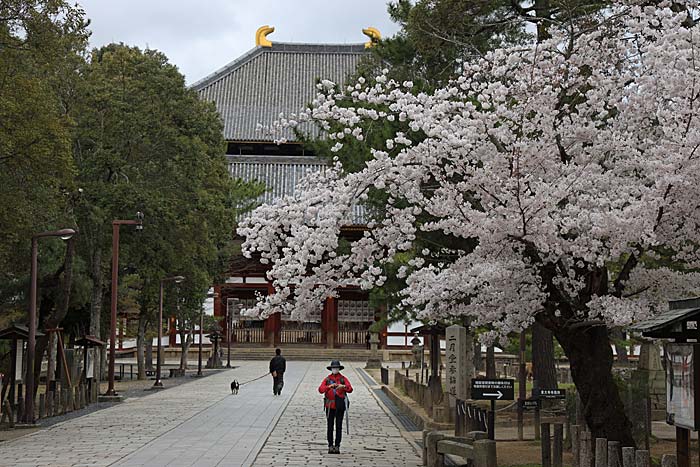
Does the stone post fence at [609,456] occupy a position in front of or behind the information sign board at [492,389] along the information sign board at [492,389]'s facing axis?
in front

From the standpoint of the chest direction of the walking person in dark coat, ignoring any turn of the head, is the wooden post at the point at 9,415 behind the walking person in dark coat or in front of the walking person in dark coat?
behind

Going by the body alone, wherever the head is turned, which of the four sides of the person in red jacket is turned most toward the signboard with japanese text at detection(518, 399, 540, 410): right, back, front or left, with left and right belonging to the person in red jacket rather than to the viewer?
left

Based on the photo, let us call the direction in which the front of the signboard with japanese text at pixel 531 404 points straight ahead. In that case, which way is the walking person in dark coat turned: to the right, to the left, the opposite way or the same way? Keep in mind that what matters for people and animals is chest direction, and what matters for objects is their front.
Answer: the opposite way

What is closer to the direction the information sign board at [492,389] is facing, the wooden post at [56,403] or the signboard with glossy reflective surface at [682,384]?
the signboard with glossy reflective surface

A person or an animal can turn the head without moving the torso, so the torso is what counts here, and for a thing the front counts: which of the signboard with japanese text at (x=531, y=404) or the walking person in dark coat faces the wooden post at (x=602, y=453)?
the signboard with japanese text

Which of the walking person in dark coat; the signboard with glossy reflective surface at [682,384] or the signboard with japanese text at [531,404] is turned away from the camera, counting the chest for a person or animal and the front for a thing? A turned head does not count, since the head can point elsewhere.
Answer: the walking person in dark coat

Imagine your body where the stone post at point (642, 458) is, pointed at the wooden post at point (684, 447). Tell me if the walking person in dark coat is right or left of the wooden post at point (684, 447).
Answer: left

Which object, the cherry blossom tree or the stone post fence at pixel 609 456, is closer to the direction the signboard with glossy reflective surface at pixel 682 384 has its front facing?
the stone post fence

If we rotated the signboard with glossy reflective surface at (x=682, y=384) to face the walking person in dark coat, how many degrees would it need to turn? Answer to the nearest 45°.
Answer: approximately 90° to its right

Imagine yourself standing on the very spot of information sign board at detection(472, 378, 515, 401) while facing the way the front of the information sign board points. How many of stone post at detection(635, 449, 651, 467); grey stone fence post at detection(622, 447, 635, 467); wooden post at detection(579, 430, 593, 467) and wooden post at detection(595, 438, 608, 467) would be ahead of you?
4

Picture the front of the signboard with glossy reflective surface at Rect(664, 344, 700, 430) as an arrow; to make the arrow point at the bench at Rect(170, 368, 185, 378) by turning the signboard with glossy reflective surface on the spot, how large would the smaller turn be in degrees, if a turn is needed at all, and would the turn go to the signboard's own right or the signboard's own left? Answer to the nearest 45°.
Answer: approximately 90° to the signboard's own right

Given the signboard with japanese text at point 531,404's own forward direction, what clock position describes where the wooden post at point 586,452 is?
The wooden post is roughly at 12 o'clock from the signboard with japanese text.

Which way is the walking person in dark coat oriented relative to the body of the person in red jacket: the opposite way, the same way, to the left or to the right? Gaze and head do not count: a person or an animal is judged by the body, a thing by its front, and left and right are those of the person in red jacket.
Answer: the opposite way
